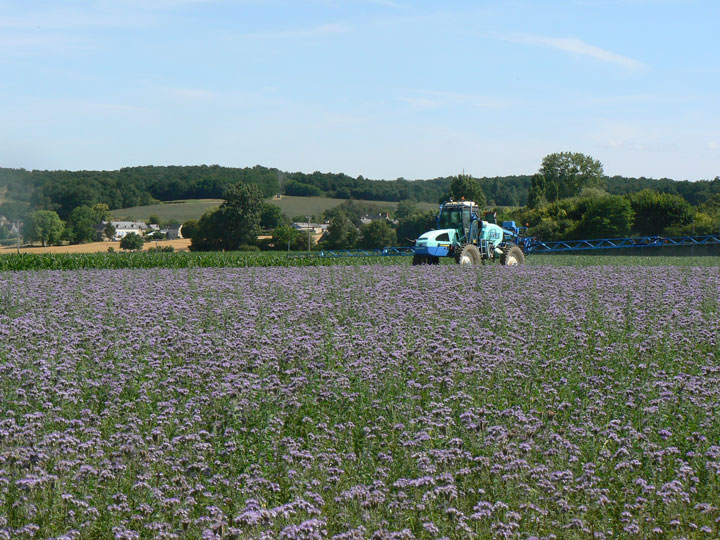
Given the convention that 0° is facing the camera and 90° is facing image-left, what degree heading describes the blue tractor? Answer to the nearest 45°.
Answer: approximately 45°
